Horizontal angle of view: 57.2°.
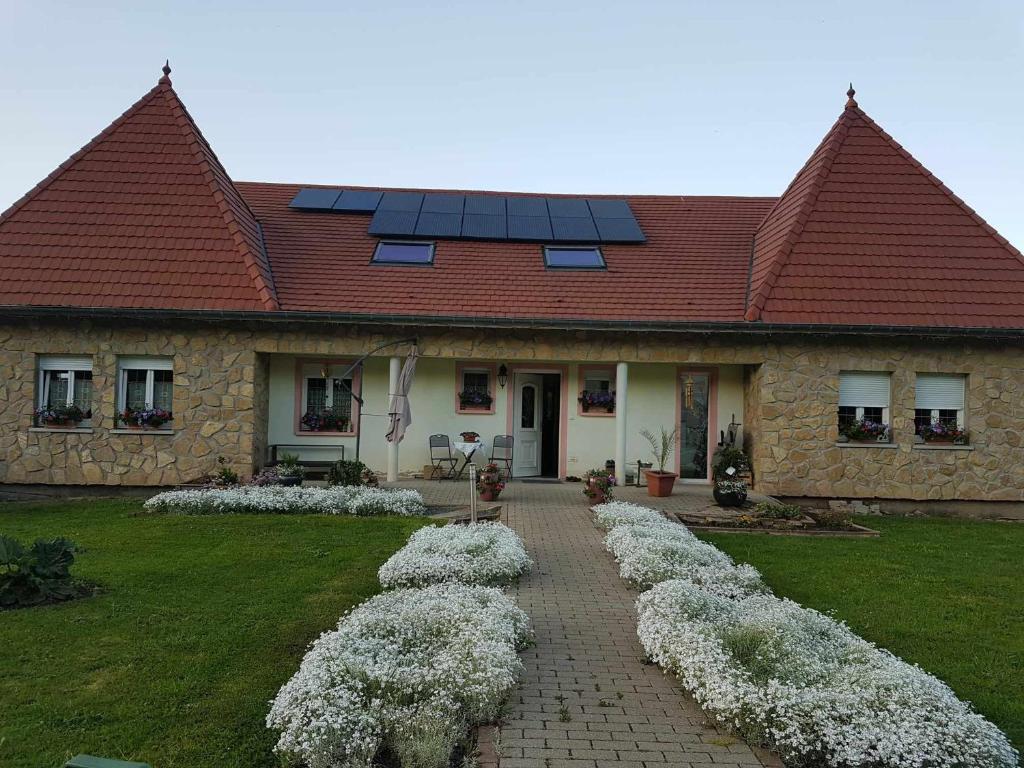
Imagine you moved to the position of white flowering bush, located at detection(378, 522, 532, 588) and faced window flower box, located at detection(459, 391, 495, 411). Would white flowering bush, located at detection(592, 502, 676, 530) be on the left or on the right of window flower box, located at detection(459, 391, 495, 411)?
right

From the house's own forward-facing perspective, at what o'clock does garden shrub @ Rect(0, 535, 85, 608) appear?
The garden shrub is roughly at 1 o'clock from the house.

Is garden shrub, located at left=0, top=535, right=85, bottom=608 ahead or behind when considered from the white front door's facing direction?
ahead

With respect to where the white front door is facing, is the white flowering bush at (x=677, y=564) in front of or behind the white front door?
in front

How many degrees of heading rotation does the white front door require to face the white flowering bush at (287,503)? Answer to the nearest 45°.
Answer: approximately 45° to its right

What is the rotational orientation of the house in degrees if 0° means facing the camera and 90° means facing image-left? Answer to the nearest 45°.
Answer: approximately 0°

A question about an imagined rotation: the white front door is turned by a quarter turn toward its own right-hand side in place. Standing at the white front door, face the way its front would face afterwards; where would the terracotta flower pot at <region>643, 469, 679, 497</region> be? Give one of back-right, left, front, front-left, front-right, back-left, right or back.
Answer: back-left

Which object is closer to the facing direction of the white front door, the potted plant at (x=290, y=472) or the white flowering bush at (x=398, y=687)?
the white flowering bush

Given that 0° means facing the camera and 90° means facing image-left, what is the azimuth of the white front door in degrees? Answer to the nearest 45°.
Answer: approximately 0°
